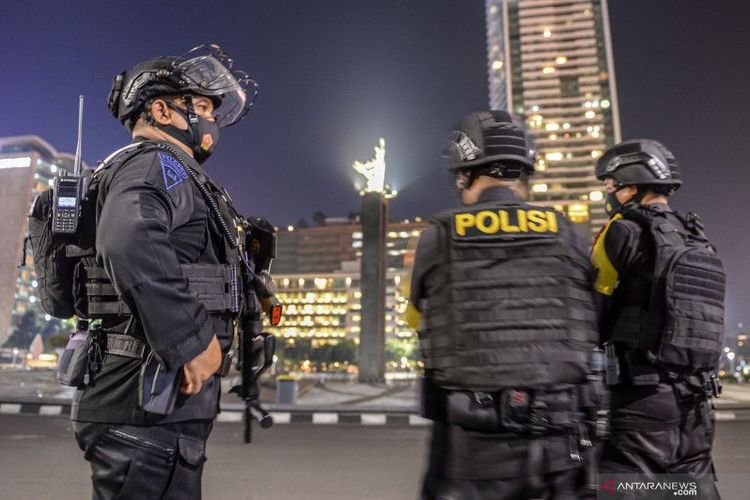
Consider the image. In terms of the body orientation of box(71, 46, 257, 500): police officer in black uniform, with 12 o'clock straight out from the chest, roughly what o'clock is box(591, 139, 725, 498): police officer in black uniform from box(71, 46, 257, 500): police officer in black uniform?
box(591, 139, 725, 498): police officer in black uniform is roughly at 12 o'clock from box(71, 46, 257, 500): police officer in black uniform.

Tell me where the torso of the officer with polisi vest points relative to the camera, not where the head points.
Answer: away from the camera

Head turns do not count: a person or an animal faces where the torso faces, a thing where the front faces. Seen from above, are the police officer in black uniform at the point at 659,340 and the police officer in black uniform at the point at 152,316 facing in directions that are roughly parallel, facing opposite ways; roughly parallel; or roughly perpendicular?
roughly perpendicular

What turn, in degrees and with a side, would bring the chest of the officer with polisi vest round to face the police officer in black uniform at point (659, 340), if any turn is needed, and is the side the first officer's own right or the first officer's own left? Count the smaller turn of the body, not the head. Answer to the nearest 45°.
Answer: approximately 45° to the first officer's own right

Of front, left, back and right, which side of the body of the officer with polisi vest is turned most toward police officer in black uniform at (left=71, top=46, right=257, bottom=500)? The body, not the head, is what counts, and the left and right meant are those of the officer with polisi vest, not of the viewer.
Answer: left

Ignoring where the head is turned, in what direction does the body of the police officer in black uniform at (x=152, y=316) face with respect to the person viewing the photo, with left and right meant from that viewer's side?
facing to the right of the viewer

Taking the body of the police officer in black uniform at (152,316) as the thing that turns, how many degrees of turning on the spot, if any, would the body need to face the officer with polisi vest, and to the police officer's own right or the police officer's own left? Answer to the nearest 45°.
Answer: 0° — they already face them

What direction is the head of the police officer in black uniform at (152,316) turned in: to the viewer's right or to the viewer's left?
to the viewer's right

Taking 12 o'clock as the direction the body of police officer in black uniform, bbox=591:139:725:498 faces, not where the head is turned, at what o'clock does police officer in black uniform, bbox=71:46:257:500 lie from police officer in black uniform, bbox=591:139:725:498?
police officer in black uniform, bbox=71:46:257:500 is roughly at 9 o'clock from police officer in black uniform, bbox=591:139:725:498.

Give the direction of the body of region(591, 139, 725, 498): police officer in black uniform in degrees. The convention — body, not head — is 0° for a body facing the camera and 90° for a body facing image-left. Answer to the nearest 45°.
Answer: approximately 135°

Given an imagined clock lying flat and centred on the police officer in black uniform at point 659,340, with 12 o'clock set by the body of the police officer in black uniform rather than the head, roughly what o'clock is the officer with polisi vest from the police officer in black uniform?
The officer with polisi vest is roughly at 8 o'clock from the police officer in black uniform.
